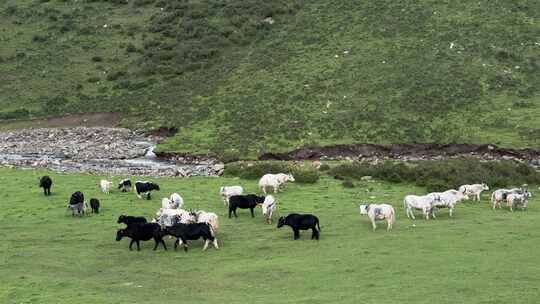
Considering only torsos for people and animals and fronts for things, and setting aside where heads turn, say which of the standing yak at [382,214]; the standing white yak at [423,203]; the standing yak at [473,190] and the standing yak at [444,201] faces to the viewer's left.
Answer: the standing yak at [382,214]

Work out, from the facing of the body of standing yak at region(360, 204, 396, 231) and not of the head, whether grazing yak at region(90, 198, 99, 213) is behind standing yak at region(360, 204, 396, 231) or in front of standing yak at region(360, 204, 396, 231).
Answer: in front

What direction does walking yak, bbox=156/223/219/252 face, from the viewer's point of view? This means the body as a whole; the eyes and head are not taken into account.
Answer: to the viewer's left

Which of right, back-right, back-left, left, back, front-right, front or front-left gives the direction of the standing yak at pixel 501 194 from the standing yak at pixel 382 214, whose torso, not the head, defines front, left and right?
back-right

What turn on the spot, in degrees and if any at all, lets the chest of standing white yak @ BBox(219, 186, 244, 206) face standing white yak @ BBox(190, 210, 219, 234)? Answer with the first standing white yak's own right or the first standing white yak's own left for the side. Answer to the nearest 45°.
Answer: approximately 90° to the first standing white yak's own left

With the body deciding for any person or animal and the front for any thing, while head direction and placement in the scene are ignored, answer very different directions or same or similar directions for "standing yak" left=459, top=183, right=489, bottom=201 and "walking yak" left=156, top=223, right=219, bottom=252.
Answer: very different directions

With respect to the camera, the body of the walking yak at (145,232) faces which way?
to the viewer's left

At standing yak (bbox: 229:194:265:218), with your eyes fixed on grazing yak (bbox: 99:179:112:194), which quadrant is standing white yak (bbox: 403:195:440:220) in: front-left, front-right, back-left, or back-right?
back-right

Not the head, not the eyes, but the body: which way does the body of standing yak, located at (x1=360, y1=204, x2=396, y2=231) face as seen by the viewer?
to the viewer's left

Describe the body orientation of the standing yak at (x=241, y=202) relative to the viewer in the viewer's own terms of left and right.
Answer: facing to the right of the viewer

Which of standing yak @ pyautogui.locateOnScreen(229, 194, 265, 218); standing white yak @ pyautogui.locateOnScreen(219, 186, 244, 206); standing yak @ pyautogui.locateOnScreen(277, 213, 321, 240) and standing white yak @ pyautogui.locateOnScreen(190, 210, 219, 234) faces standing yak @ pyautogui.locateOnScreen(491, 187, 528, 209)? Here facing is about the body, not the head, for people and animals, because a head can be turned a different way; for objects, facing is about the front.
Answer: standing yak @ pyautogui.locateOnScreen(229, 194, 265, 218)
